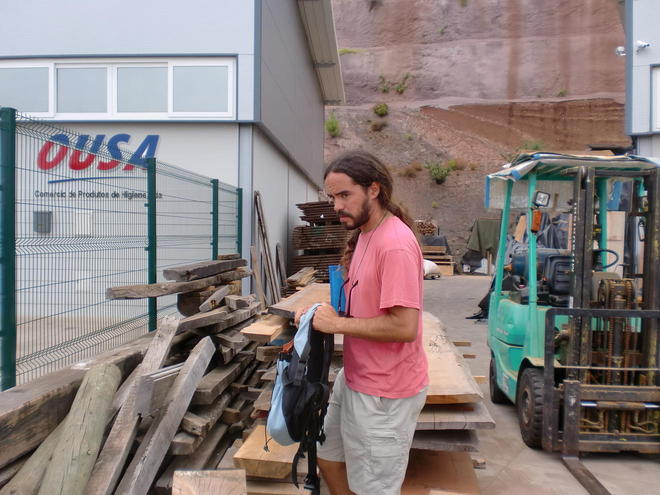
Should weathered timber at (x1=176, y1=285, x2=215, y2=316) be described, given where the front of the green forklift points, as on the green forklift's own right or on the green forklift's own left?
on the green forklift's own right

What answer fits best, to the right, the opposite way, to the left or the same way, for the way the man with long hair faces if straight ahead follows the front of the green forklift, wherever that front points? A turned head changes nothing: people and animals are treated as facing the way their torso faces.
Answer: to the right

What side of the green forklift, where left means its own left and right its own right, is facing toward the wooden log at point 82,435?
right

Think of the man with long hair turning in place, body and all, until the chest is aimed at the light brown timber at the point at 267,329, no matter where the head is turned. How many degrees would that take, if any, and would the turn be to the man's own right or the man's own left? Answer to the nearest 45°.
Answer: approximately 90° to the man's own right

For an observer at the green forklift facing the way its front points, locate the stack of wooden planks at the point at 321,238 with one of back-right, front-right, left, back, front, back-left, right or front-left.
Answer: back

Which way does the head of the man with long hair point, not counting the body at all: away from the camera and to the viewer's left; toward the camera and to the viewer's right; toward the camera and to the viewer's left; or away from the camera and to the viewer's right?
toward the camera and to the viewer's left

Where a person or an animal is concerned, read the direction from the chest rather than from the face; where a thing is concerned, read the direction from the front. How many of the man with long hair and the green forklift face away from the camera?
0

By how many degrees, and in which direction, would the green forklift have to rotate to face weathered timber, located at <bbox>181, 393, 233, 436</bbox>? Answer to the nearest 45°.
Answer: approximately 90° to its right

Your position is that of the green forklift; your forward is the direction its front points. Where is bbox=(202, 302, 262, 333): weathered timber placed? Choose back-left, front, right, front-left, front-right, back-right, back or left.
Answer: back-right

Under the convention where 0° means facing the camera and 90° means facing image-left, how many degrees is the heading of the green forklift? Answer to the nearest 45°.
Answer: approximately 315°

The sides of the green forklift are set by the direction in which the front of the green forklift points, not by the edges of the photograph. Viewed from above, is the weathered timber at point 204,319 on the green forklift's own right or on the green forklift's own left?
on the green forklift's own right

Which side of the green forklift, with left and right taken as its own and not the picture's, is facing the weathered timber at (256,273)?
back

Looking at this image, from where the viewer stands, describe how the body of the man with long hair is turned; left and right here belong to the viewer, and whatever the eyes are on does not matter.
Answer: facing the viewer and to the left of the viewer
